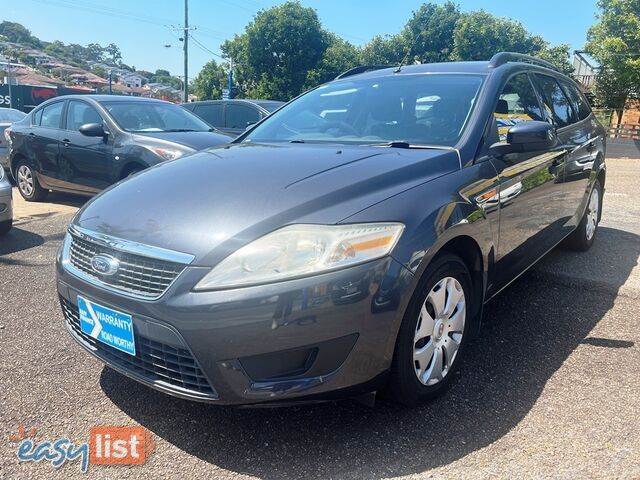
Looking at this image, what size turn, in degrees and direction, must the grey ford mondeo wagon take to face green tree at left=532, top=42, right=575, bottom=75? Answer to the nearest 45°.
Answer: approximately 135° to its right

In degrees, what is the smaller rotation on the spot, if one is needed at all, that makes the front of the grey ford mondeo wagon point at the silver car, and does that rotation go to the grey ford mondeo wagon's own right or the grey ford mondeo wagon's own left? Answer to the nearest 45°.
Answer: approximately 90° to the grey ford mondeo wagon's own right

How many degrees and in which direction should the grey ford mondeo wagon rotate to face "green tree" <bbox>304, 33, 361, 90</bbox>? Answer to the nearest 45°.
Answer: approximately 135° to its right

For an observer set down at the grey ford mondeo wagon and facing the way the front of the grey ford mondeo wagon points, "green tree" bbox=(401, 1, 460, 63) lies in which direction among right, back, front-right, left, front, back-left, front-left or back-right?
back-right

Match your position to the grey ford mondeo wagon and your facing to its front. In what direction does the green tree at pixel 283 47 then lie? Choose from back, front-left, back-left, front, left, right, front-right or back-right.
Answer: back-right

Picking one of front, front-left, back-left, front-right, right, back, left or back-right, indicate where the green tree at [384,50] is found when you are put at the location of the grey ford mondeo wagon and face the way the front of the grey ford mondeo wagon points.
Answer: back-right

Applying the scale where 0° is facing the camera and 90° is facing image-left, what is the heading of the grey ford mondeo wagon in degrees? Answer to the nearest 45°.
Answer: approximately 45°

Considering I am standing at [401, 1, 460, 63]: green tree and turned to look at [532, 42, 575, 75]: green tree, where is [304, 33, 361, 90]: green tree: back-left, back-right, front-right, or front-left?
back-right

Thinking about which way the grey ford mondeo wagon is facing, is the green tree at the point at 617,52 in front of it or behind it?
behind

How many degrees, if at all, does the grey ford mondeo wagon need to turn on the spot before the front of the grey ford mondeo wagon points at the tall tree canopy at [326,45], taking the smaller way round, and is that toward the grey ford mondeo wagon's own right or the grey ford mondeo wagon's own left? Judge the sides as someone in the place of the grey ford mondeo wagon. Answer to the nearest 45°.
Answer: approximately 135° to the grey ford mondeo wagon's own right
